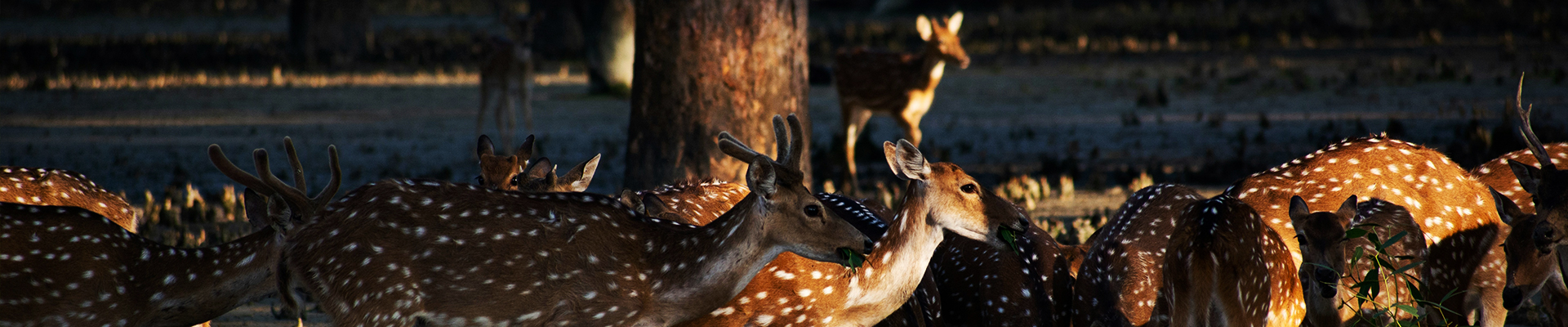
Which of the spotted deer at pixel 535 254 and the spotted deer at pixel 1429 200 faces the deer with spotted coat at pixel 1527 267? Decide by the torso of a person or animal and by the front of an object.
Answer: the spotted deer at pixel 535 254

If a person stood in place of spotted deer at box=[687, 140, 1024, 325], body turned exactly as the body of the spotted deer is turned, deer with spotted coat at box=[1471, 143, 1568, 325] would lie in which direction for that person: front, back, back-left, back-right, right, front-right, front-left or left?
front

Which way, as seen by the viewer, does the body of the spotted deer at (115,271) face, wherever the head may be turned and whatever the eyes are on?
to the viewer's right

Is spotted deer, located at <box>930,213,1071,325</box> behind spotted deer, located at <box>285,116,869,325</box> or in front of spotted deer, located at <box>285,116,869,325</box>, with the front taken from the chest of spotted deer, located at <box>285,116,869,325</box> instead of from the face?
in front

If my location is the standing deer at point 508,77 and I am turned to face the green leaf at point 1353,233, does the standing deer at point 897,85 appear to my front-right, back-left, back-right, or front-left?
front-left

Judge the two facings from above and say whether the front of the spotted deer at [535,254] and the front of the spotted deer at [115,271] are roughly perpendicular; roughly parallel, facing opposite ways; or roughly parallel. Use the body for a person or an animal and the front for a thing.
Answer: roughly parallel

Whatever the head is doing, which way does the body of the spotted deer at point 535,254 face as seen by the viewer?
to the viewer's right

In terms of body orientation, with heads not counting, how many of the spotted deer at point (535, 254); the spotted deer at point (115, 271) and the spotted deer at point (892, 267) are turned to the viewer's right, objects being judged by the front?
3

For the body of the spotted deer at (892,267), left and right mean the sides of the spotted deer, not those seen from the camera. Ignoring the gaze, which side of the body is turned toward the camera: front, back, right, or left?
right

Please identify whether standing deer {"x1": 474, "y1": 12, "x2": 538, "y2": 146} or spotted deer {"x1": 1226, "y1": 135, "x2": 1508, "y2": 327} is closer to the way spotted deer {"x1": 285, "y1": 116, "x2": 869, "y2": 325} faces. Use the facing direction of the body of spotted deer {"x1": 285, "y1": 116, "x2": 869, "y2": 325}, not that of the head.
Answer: the spotted deer

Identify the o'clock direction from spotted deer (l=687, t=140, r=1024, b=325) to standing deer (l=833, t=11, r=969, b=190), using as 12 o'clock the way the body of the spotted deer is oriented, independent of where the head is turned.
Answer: The standing deer is roughly at 9 o'clock from the spotted deer.
